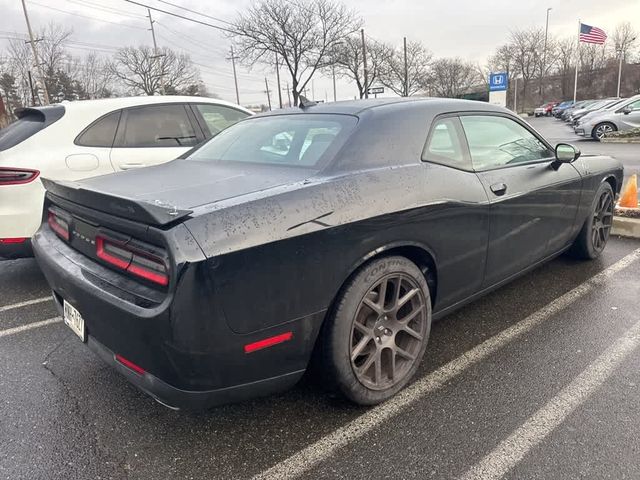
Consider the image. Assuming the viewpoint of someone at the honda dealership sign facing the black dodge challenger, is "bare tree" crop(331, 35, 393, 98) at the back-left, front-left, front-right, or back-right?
back-right

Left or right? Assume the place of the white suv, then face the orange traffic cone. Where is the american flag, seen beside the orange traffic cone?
left

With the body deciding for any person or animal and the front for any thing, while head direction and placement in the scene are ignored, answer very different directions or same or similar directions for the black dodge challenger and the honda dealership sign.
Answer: very different directions

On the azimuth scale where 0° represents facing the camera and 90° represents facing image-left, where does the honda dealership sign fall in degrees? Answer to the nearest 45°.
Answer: approximately 0°

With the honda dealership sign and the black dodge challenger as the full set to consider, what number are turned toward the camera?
1

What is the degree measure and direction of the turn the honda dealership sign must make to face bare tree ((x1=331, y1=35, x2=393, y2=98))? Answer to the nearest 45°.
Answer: approximately 135° to its right

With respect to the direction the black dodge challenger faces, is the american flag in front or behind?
in front

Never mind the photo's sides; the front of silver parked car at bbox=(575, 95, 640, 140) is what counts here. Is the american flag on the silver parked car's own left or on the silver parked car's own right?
on the silver parked car's own right

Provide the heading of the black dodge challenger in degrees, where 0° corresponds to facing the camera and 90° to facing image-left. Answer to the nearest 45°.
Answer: approximately 225°

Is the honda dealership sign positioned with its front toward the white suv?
yes

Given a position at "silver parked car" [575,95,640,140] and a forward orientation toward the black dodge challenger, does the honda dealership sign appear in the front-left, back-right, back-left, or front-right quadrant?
back-right

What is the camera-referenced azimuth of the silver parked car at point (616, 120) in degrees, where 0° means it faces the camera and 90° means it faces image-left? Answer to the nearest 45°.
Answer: approximately 45°

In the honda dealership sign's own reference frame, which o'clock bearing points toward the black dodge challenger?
The black dodge challenger is roughly at 12 o'clock from the honda dealership sign.

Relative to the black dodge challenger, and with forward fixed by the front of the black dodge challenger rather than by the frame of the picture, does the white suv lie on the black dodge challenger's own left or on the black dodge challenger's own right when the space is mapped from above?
on the black dodge challenger's own left
